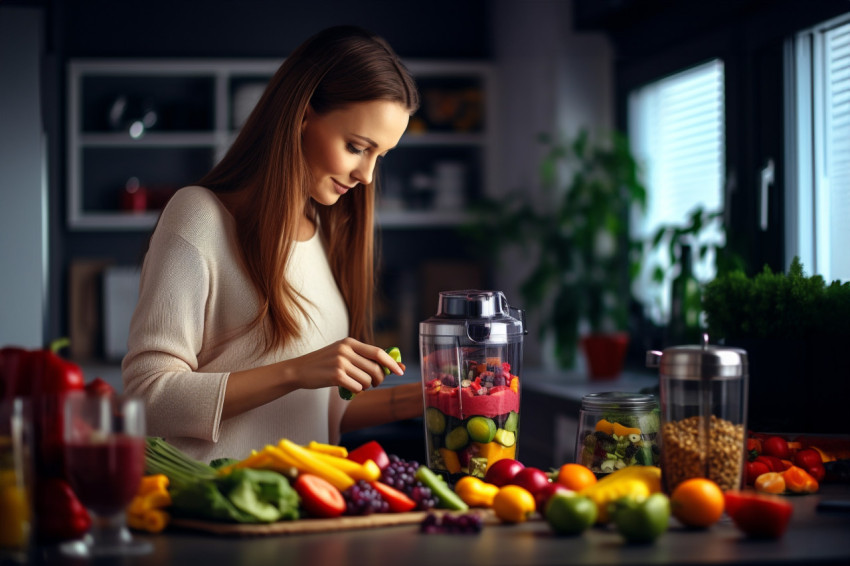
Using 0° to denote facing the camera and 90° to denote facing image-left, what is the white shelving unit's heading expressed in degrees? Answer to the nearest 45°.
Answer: approximately 0°

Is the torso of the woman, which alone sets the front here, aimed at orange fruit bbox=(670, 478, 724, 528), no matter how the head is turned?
yes

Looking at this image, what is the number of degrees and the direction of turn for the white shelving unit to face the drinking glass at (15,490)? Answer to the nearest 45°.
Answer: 0° — it already faces it

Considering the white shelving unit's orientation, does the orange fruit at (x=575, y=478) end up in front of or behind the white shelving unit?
in front

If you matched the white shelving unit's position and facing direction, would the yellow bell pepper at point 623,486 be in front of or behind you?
in front

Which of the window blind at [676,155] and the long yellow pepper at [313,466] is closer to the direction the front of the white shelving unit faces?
the long yellow pepper

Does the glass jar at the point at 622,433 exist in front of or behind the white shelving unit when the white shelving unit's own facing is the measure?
in front

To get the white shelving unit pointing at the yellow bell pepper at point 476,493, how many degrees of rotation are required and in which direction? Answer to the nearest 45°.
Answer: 0° — it already faces it

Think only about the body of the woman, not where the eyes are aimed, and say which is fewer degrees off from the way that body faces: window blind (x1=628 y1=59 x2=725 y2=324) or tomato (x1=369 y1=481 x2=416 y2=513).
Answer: the tomato

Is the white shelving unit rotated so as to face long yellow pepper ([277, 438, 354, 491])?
yes

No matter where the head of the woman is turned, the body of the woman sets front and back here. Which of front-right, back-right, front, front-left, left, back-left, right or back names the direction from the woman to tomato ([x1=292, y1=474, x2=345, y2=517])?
front-right
